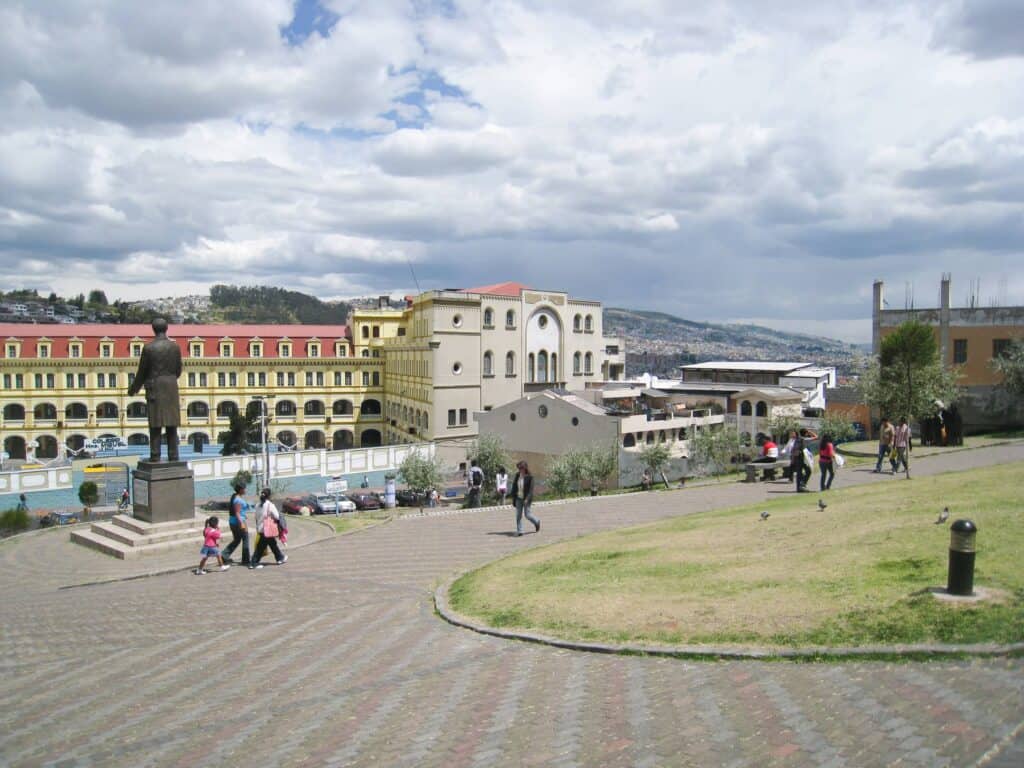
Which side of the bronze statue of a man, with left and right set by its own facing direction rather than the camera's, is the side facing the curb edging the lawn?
back

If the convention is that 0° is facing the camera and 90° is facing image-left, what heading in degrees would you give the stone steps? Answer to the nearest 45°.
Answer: approximately 45°

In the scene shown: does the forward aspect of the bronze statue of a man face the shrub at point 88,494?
yes

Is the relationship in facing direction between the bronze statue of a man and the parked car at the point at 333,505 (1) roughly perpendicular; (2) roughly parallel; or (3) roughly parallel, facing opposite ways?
roughly perpendicular

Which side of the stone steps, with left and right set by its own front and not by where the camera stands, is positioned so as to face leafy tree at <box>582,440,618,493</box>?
back
